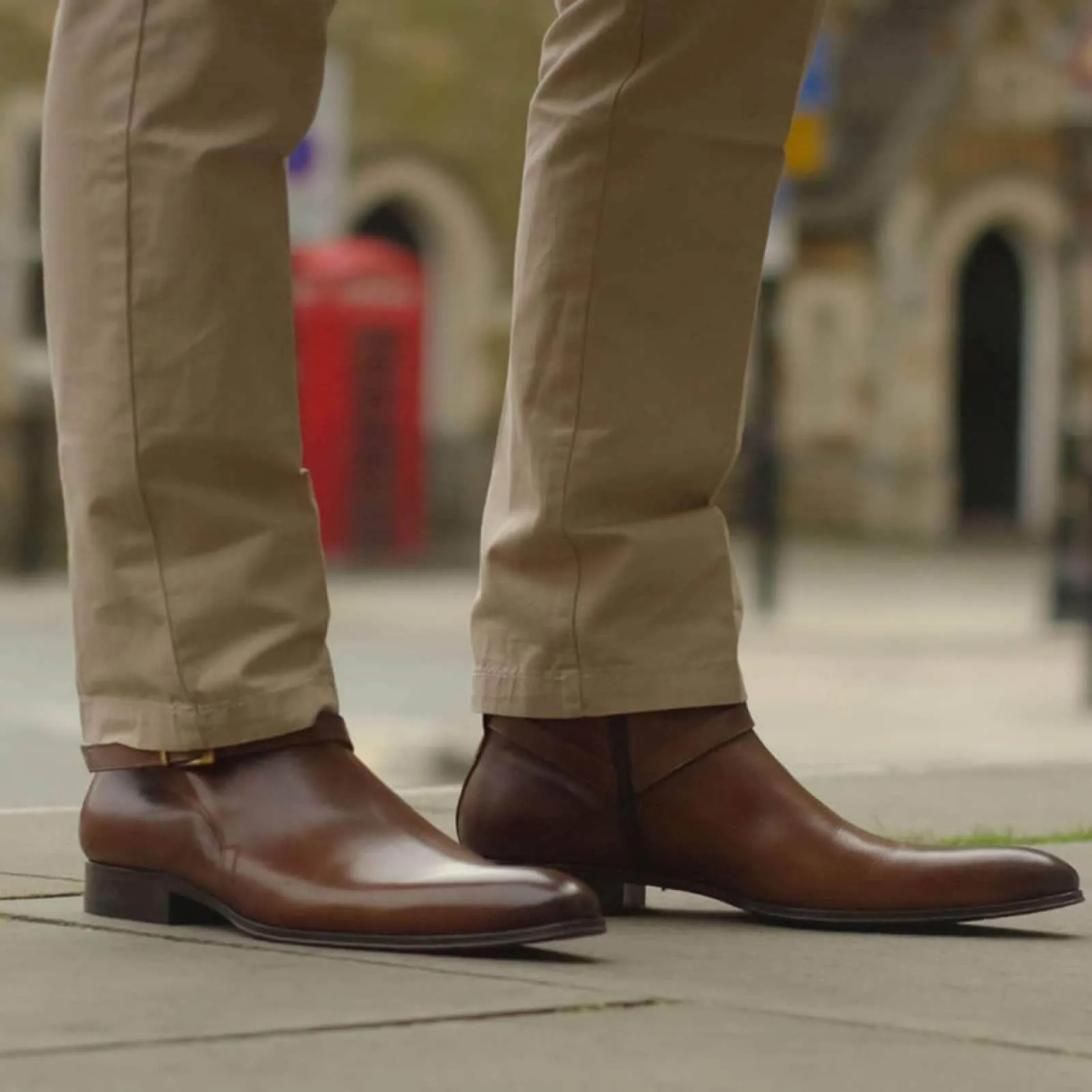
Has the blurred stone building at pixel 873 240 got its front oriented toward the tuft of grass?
yes

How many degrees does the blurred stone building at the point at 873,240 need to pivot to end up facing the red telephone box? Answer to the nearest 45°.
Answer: approximately 45° to its right

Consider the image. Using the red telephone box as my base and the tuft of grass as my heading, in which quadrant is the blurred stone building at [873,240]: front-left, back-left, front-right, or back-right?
back-left

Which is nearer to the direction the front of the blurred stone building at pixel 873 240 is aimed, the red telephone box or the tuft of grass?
the tuft of grass

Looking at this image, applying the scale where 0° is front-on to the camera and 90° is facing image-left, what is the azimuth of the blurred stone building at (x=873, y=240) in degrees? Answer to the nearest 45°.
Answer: approximately 0°
